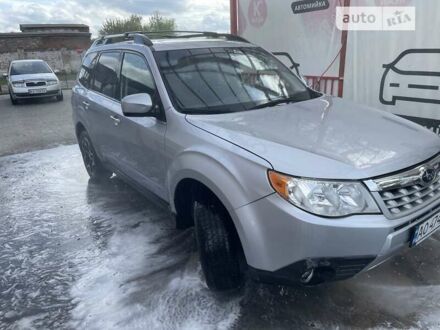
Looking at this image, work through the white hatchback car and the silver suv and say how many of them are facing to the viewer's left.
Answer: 0

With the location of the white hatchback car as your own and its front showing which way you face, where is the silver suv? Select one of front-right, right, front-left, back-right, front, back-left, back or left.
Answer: front

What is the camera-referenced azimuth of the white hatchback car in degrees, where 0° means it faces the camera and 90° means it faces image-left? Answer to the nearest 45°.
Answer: approximately 0°

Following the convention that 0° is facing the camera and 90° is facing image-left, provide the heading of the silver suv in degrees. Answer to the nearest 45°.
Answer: approximately 315°

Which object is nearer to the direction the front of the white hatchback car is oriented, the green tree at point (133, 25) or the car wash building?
the car wash building

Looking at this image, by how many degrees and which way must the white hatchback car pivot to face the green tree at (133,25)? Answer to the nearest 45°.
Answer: approximately 180°

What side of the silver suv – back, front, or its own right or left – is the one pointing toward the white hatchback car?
back

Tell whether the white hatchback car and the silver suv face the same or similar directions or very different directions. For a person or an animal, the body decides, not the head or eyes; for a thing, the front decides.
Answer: same or similar directions

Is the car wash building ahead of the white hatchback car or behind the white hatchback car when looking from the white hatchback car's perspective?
ahead
